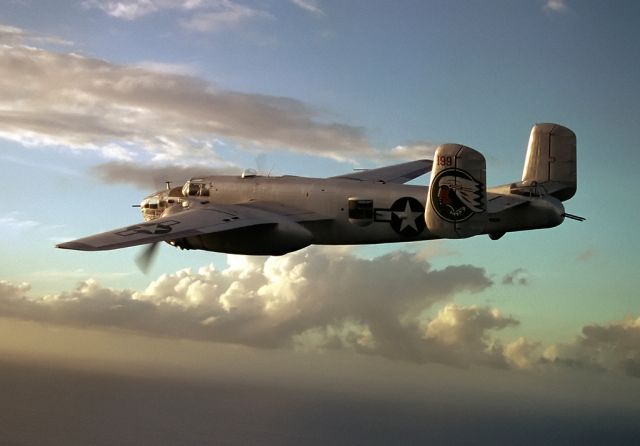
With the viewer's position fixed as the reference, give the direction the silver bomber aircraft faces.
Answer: facing away from the viewer and to the left of the viewer
